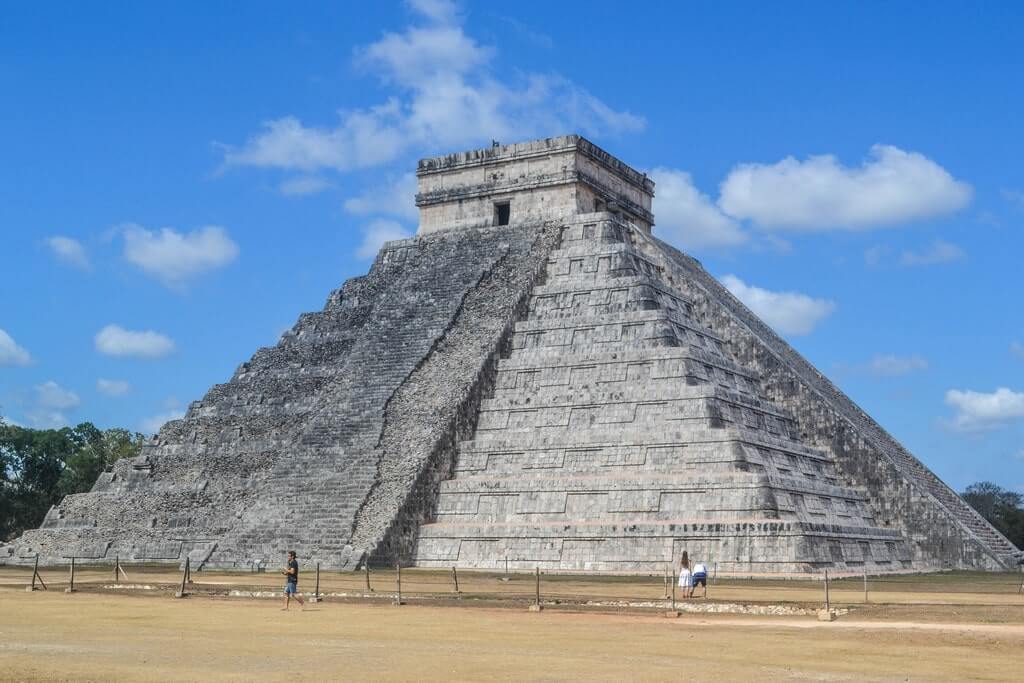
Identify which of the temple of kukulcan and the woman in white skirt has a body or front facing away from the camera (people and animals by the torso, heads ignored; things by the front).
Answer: the woman in white skirt

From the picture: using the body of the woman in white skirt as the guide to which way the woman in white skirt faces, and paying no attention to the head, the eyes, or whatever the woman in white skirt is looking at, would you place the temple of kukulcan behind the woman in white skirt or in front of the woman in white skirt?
in front

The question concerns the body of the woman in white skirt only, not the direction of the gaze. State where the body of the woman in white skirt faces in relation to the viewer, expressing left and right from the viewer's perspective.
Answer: facing away from the viewer

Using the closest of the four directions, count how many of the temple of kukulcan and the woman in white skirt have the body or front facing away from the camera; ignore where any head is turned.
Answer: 1

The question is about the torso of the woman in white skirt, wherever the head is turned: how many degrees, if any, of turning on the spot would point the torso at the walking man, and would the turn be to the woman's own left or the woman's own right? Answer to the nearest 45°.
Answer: approximately 90° to the woman's own left
